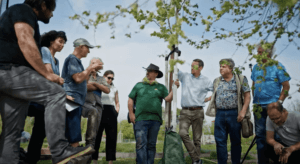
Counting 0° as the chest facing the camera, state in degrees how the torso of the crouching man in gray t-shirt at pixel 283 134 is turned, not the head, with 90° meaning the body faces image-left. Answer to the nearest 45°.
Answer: approximately 45°

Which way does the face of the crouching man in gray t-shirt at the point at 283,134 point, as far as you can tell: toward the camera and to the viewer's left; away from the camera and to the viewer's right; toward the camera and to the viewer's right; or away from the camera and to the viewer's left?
toward the camera and to the viewer's left

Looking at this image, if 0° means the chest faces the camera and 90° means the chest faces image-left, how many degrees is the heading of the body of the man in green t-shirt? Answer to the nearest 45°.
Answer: approximately 0°

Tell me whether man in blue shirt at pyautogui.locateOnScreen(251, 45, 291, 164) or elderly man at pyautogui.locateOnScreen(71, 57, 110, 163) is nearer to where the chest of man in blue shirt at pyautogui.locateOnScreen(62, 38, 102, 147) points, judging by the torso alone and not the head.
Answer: the man in blue shirt

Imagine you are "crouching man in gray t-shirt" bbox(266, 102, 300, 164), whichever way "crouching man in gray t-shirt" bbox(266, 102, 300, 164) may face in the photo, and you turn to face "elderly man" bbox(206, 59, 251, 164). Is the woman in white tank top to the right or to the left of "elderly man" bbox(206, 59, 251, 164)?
left

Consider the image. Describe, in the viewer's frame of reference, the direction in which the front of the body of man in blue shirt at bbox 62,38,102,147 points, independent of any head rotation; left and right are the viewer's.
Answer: facing to the right of the viewer

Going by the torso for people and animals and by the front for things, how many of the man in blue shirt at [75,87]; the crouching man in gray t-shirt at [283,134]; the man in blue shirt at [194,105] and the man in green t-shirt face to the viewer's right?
1

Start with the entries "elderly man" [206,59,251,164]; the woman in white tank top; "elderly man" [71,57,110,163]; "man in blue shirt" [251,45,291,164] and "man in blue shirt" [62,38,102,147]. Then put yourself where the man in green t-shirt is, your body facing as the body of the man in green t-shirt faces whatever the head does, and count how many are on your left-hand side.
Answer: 2

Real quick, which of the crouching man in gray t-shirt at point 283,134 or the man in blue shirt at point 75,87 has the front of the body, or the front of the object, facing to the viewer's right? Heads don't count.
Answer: the man in blue shirt

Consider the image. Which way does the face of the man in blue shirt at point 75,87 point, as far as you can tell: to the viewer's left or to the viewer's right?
to the viewer's right

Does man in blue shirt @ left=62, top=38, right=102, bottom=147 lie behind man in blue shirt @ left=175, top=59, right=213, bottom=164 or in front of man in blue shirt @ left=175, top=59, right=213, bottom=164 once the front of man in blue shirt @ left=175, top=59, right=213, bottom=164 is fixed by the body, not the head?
in front

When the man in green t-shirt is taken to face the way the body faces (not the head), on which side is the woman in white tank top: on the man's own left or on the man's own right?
on the man's own right

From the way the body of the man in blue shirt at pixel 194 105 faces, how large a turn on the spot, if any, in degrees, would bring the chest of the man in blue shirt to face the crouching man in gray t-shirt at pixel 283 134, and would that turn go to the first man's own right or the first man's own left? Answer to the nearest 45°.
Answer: approximately 45° to the first man's own left
